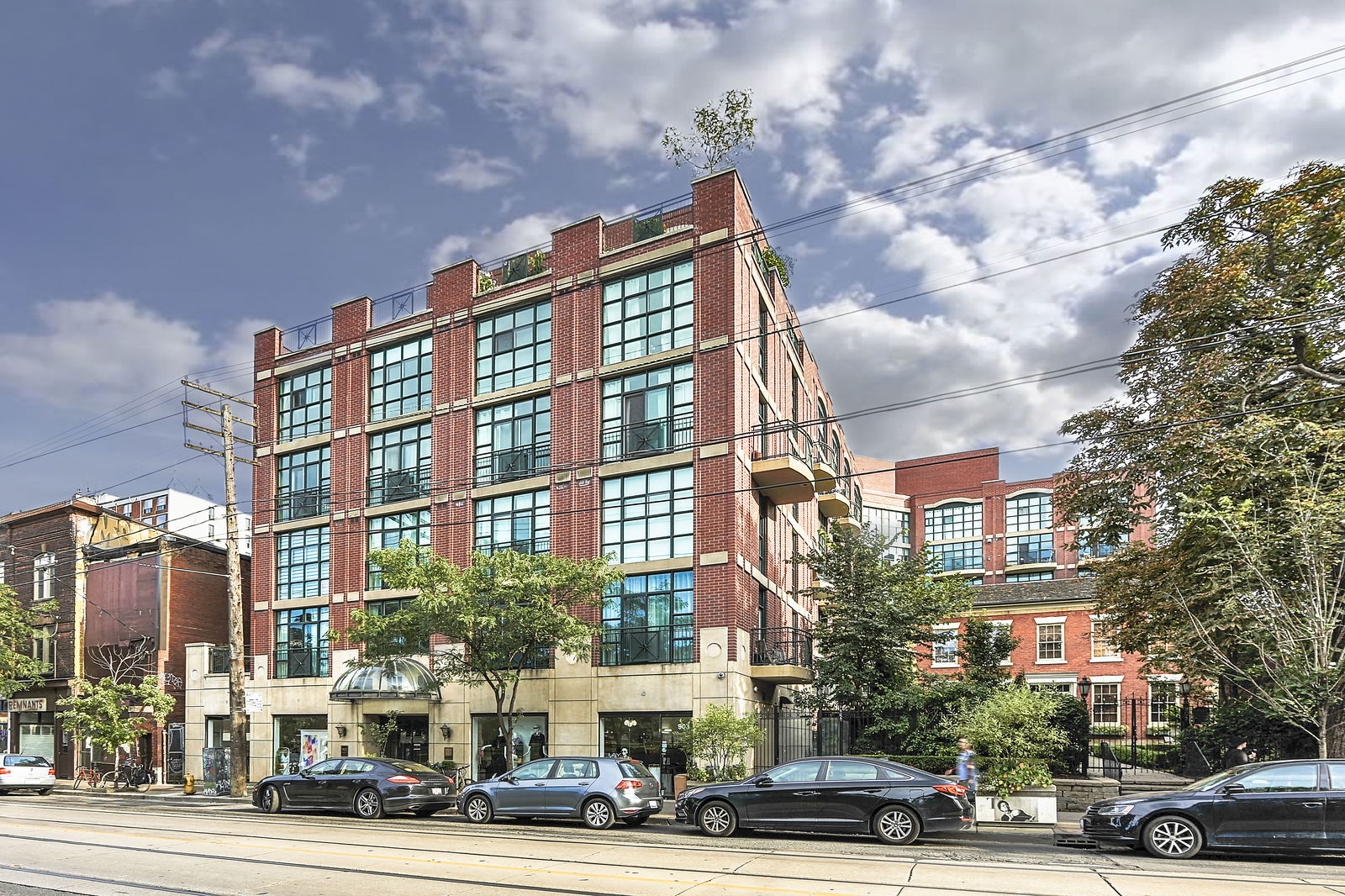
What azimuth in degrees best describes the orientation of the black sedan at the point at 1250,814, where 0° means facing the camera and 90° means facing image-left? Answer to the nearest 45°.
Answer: approximately 90°

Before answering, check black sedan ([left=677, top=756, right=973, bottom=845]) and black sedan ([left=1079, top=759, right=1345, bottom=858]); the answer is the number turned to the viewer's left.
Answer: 2

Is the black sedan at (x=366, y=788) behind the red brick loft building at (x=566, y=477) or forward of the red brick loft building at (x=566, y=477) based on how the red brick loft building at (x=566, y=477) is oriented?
forward

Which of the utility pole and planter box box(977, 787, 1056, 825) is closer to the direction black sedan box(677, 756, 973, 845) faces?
the utility pole

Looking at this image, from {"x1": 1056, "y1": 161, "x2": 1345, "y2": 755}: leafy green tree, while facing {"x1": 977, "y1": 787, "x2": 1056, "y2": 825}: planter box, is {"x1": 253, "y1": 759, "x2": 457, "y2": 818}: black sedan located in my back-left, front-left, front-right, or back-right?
front-right

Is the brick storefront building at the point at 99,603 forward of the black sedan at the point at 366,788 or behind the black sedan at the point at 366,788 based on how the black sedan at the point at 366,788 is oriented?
forward

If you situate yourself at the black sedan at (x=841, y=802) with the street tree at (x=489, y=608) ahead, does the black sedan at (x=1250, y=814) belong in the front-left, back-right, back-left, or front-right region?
back-right

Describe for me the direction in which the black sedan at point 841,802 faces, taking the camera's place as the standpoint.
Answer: facing to the left of the viewer

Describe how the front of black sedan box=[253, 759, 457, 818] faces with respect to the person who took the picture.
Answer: facing away from the viewer and to the left of the viewer

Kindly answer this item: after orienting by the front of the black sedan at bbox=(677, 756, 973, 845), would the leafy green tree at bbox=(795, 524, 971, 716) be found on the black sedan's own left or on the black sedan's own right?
on the black sedan's own right

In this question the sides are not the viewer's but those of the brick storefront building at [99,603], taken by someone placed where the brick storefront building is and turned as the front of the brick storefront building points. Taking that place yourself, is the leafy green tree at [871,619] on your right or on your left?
on your left
